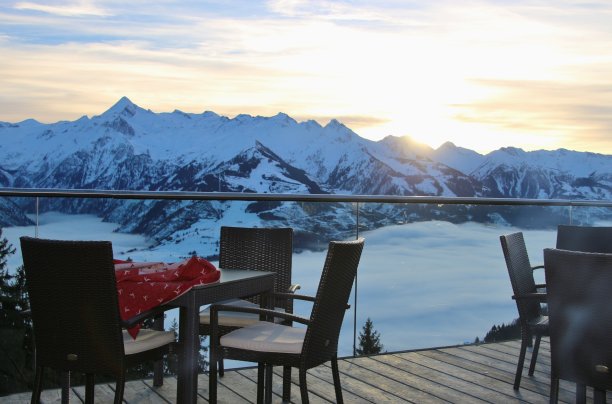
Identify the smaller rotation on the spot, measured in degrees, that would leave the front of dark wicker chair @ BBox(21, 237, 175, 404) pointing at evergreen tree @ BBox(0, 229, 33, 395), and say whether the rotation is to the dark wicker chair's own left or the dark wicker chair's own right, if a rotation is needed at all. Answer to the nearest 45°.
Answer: approximately 45° to the dark wicker chair's own left

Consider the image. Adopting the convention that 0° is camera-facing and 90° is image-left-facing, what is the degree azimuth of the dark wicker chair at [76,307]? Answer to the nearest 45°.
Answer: approximately 225°

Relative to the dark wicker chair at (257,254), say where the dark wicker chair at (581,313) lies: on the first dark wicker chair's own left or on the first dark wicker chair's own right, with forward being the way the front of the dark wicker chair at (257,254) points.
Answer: on the first dark wicker chair's own left

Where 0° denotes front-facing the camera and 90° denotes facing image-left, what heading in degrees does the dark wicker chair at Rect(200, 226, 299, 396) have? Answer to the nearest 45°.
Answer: approximately 45°

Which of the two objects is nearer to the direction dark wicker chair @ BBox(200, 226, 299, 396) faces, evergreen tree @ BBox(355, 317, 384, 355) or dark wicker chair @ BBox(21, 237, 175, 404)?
the dark wicker chair

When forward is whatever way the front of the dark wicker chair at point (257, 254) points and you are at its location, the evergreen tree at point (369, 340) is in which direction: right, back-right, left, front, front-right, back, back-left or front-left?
back

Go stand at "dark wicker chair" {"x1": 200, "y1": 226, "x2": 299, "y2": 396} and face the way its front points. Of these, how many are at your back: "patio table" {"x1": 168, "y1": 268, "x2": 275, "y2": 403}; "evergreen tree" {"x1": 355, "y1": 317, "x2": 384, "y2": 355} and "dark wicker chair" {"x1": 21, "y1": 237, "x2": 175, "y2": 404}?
1

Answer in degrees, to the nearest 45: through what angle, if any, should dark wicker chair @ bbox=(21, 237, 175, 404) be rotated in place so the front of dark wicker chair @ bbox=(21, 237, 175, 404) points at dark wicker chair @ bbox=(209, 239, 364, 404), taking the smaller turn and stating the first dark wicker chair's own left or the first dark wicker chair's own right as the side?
approximately 45° to the first dark wicker chair's own right

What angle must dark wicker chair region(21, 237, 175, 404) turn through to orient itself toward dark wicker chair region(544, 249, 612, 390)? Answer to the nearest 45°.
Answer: approximately 45° to its right

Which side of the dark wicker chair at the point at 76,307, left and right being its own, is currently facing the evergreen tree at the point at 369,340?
front

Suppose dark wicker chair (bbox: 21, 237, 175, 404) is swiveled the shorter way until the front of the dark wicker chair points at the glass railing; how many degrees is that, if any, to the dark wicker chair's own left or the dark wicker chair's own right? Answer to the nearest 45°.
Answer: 0° — it already faces it

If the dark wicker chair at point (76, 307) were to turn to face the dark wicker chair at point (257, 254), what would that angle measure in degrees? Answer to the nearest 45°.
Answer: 0° — it already faces it

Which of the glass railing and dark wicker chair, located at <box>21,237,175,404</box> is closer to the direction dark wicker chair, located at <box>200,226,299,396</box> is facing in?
the dark wicker chair

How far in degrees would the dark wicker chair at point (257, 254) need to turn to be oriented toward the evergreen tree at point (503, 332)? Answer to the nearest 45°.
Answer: approximately 180°

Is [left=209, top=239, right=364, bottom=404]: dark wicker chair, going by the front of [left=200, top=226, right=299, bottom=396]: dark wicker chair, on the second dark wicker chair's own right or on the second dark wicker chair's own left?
on the second dark wicker chair's own left

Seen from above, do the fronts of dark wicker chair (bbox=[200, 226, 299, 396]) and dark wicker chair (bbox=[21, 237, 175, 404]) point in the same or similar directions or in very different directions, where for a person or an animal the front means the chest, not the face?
very different directions

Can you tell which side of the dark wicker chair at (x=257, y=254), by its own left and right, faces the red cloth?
front
